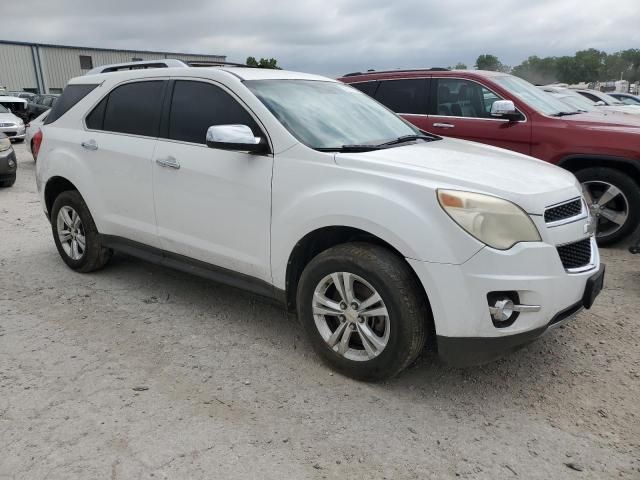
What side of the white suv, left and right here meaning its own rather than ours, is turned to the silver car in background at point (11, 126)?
back

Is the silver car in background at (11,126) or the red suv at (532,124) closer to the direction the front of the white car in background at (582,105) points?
the red suv

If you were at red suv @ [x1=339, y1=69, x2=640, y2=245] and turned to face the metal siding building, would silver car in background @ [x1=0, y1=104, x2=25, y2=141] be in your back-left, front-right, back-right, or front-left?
front-left

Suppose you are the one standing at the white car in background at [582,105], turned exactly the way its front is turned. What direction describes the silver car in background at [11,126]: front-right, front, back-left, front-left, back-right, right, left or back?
back-right

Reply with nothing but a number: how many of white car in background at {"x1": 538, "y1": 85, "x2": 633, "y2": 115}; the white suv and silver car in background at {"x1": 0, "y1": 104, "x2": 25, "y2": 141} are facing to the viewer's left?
0

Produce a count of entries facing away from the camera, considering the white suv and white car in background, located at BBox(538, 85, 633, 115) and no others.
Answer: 0

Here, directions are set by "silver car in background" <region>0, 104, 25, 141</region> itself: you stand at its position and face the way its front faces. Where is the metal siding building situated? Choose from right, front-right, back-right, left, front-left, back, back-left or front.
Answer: back-left

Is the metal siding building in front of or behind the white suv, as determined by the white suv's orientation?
behind

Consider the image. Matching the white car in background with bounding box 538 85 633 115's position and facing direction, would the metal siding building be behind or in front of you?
behind

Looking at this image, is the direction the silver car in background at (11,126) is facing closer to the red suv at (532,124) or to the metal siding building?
the red suv

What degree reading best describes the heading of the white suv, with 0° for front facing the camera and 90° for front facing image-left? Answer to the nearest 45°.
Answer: approximately 315°

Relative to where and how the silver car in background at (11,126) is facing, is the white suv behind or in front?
in front

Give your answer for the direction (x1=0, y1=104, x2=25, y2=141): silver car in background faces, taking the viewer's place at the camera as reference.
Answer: facing the viewer and to the right of the viewer

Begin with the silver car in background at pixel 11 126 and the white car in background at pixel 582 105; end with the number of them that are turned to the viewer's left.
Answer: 0

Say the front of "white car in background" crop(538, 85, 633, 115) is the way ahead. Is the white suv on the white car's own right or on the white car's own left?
on the white car's own right
